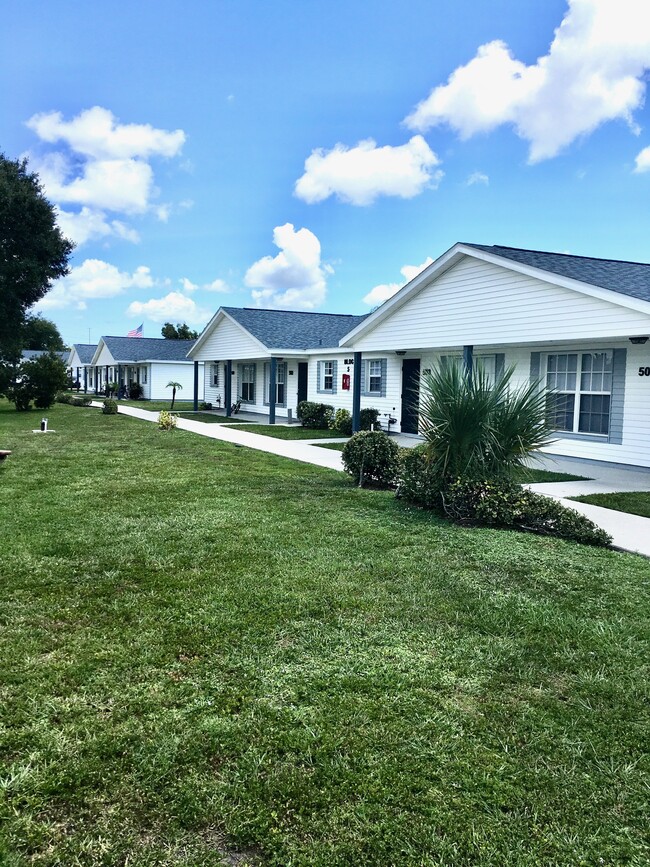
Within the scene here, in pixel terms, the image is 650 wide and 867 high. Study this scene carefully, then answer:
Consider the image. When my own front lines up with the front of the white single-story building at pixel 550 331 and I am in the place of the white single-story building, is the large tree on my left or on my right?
on my right

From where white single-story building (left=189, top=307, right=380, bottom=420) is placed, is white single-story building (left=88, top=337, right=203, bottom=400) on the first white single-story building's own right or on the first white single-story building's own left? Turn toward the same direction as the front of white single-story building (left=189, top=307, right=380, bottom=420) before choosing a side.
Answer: on the first white single-story building's own right

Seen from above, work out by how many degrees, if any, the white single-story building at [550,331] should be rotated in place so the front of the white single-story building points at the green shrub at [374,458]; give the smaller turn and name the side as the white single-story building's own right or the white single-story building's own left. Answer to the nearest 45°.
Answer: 0° — it already faces it

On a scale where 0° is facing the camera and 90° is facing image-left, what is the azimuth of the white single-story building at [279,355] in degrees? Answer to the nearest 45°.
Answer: approximately 45°

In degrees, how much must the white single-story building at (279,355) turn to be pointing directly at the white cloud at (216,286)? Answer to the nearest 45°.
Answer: approximately 135° to its right

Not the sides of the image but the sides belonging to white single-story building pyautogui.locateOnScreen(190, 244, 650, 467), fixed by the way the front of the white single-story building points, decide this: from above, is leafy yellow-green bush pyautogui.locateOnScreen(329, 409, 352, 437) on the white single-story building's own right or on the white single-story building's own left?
on the white single-story building's own right
